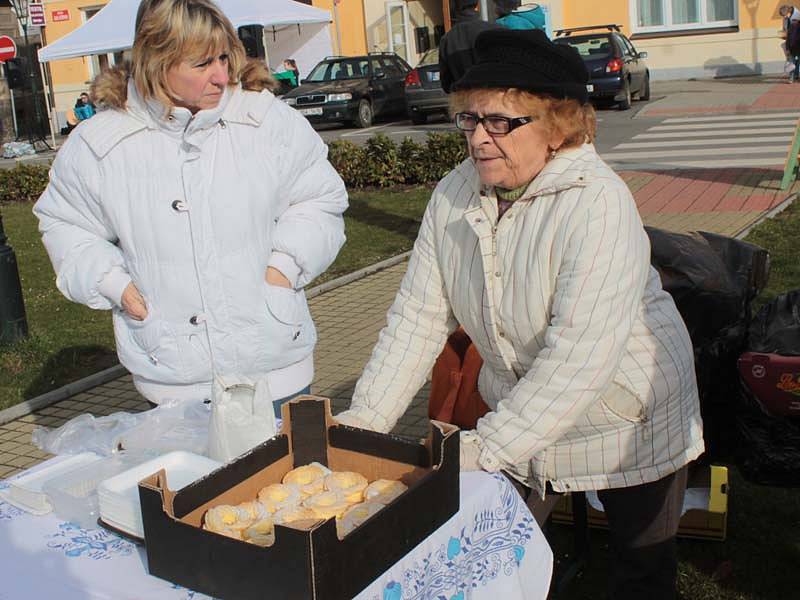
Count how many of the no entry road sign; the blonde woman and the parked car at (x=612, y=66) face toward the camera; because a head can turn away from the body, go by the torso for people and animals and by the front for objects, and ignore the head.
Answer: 2

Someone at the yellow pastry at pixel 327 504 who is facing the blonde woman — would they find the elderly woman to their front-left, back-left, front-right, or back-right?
front-right

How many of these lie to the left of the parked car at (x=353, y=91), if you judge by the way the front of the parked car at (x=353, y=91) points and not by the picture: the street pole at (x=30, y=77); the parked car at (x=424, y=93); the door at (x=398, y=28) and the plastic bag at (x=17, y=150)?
1

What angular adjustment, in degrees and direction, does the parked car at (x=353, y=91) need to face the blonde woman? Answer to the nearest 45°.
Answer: approximately 45° to its left

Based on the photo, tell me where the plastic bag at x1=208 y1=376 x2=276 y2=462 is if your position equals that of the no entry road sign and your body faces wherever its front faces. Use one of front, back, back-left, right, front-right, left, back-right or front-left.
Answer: front

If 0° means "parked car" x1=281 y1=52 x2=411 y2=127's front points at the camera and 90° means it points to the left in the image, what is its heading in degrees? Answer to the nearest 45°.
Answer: approximately 45°

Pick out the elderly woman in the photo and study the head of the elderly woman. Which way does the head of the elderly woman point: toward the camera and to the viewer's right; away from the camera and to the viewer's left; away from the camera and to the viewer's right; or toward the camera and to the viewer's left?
toward the camera and to the viewer's left

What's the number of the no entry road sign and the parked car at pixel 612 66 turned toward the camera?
1

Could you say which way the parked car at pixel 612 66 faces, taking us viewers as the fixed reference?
facing away from the viewer and to the right of the viewer

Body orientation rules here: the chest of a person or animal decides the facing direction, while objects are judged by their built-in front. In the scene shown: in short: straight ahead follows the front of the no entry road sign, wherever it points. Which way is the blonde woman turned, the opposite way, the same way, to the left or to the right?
the same way

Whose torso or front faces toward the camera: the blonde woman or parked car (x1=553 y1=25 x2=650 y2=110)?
the blonde woman

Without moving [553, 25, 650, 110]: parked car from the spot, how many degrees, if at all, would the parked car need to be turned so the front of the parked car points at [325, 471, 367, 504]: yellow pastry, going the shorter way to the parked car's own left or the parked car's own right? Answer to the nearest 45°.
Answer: approximately 135° to the parked car's own right

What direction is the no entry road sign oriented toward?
toward the camera

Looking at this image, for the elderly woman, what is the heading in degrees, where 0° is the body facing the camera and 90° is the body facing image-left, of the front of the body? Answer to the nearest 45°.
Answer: approximately 45°

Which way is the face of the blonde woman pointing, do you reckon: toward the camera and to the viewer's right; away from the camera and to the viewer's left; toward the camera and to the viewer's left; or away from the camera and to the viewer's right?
toward the camera and to the viewer's right

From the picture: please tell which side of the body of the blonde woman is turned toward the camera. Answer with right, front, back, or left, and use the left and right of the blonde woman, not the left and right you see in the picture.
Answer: front

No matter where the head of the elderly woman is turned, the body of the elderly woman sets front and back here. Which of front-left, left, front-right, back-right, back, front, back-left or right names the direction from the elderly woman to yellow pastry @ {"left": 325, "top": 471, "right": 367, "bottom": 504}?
front

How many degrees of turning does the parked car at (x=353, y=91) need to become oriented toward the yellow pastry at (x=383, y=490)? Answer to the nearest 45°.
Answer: approximately 45° to its left

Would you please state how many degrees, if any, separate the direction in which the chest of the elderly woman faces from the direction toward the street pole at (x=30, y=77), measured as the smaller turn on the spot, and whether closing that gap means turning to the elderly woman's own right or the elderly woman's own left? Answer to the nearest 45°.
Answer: approximately 90° to the elderly woman's own right

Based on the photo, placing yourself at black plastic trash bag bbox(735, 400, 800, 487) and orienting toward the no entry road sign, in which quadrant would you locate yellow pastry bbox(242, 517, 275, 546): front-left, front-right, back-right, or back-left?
back-left

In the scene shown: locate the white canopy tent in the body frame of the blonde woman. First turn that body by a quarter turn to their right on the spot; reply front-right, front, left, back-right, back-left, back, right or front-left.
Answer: right
